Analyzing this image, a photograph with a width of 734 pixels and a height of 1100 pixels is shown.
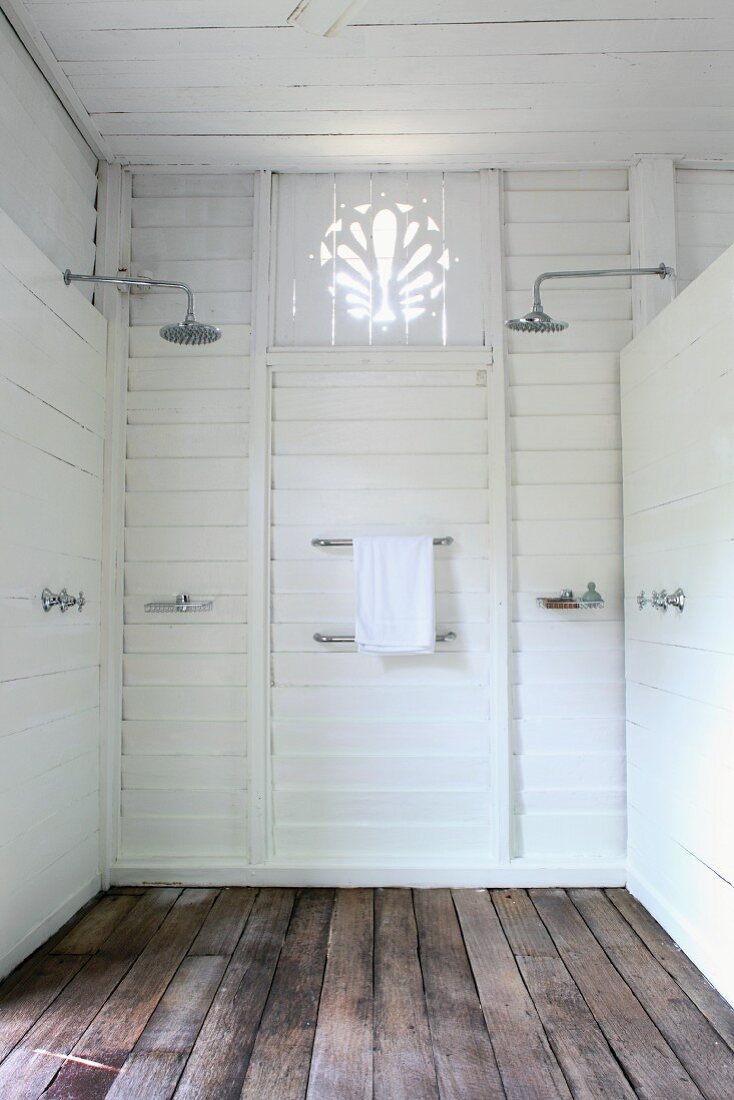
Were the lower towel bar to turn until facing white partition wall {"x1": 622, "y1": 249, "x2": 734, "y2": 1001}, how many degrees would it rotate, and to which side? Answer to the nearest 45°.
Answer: approximately 45° to its left

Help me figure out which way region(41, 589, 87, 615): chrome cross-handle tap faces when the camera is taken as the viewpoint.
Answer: facing to the right of the viewer

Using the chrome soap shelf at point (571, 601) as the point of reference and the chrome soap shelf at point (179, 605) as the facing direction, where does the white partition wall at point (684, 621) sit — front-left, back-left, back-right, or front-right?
back-left

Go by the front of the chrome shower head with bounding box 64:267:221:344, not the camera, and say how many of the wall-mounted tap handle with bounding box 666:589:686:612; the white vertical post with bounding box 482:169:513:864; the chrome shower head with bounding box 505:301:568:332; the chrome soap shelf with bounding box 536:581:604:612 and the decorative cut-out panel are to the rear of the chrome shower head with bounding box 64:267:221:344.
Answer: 0

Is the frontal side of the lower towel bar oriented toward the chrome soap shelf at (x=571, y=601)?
no

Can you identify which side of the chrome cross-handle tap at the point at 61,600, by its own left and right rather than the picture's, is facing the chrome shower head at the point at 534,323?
front

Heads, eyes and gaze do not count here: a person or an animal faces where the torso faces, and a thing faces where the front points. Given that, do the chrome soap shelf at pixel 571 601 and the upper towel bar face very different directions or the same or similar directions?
same or similar directions

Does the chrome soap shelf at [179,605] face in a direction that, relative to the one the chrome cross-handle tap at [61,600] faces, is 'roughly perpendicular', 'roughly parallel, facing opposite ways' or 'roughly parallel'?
roughly perpendicular

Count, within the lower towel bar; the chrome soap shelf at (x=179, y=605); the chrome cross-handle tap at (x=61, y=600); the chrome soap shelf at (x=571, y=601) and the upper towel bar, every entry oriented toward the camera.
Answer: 4

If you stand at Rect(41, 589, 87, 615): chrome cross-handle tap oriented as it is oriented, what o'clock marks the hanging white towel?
The hanging white towel is roughly at 12 o'clock from the chrome cross-handle tap.

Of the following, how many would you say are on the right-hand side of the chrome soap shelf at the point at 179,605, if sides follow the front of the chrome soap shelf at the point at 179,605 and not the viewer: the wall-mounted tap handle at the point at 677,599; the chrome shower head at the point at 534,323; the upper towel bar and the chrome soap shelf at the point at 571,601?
0

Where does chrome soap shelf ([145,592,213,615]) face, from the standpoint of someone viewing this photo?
facing the viewer

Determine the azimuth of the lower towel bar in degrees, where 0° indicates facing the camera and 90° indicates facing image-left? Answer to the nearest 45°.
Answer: approximately 0°

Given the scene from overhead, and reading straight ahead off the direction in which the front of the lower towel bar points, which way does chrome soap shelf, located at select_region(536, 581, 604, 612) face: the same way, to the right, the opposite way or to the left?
the same way

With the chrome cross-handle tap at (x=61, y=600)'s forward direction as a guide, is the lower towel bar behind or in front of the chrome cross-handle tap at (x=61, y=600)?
in front

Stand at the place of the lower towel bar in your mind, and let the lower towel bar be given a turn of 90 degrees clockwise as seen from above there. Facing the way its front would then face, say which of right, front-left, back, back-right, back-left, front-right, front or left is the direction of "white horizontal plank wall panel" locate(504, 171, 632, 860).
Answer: back

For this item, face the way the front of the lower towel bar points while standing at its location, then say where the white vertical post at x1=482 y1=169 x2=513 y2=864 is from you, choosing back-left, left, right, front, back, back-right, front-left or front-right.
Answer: left

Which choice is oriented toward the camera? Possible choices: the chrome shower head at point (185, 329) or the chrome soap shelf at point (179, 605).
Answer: the chrome soap shelf
